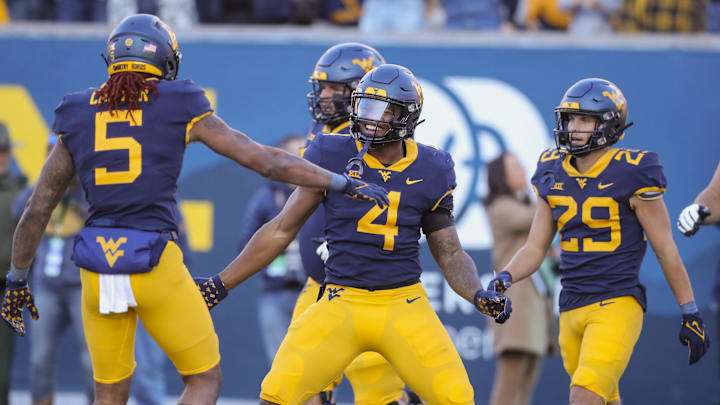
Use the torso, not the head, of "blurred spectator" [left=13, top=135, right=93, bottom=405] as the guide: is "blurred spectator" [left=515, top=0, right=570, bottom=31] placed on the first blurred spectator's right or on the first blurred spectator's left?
on the first blurred spectator's left

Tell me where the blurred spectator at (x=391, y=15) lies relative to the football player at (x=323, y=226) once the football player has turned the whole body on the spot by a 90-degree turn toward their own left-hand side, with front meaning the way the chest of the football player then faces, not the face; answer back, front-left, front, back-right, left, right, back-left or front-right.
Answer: back-left

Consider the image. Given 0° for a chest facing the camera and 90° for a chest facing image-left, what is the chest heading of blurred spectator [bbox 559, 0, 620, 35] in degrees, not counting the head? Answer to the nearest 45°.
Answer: approximately 0°

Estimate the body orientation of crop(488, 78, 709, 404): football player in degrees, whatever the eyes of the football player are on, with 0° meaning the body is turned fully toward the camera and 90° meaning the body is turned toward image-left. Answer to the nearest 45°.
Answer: approximately 45°

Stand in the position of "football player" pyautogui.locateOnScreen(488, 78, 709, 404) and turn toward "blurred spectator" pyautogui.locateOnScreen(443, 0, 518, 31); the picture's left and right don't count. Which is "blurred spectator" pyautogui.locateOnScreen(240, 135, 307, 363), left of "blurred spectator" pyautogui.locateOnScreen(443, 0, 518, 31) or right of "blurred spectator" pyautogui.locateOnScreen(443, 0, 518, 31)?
left
